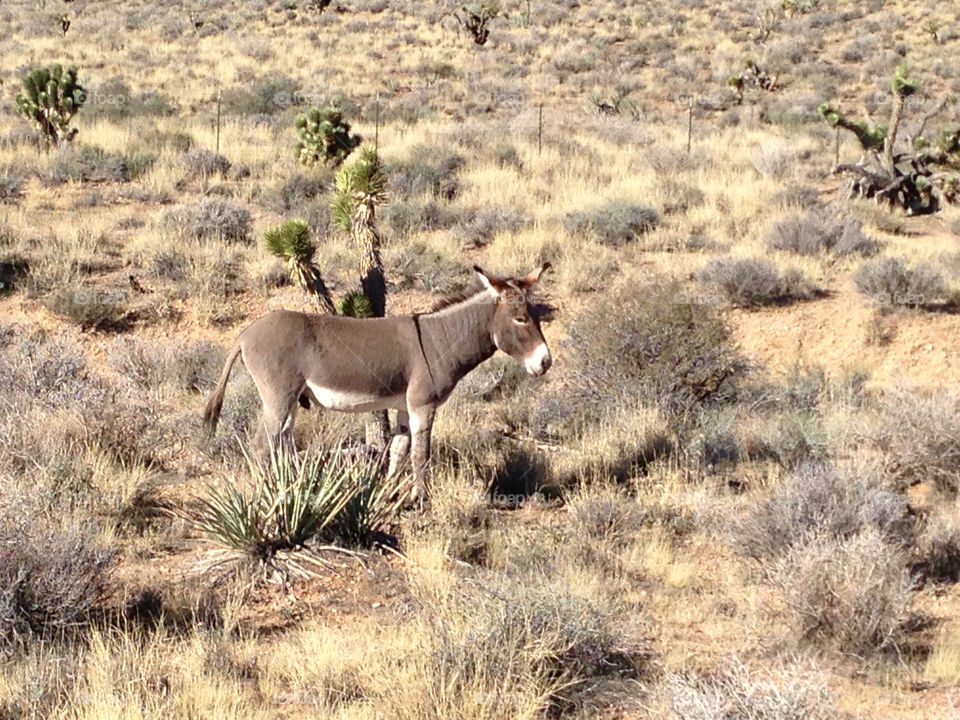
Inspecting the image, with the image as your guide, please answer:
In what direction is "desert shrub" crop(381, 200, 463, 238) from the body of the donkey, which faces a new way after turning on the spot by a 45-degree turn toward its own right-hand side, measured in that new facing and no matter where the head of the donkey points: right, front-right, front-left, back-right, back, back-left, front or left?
back-left

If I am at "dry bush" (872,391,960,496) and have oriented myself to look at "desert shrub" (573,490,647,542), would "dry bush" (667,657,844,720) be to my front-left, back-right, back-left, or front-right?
front-left

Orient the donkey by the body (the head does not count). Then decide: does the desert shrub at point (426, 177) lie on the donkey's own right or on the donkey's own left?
on the donkey's own left

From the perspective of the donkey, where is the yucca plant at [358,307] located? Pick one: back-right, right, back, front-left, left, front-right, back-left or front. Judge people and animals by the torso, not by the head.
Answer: left

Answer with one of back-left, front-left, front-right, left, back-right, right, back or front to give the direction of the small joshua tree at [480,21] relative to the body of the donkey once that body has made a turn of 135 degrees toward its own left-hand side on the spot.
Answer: front-right

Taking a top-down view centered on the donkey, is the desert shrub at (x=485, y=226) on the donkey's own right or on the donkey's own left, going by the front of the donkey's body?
on the donkey's own left

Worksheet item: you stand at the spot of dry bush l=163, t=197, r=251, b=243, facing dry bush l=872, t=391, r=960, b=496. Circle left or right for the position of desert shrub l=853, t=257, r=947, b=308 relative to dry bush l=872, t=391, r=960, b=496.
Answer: left

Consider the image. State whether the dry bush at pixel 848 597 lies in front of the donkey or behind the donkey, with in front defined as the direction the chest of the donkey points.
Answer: in front

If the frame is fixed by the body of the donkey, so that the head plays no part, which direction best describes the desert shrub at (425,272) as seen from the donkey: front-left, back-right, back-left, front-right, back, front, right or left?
left

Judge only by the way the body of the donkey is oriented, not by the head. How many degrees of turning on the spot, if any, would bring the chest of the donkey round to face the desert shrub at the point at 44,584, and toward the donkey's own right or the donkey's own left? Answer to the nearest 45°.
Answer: approximately 135° to the donkey's own right

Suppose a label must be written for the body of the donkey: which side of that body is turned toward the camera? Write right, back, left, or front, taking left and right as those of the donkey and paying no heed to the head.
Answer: right

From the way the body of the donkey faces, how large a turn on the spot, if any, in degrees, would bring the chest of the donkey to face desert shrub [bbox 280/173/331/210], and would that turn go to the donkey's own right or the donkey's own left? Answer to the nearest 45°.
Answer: approximately 90° to the donkey's own left

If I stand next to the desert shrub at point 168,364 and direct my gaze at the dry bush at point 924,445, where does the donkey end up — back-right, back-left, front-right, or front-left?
front-right

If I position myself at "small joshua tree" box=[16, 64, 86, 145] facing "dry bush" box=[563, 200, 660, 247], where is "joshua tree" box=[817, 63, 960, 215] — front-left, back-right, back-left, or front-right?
front-left

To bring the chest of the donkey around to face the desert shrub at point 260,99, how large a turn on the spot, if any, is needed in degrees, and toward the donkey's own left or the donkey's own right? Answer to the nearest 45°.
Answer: approximately 90° to the donkey's own left

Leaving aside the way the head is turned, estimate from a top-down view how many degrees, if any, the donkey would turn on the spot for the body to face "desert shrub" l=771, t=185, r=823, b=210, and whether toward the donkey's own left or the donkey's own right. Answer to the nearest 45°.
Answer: approximately 45° to the donkey's own left

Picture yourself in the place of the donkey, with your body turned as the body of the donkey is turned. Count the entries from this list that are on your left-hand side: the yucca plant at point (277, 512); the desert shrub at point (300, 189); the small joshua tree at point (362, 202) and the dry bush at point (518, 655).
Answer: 2
